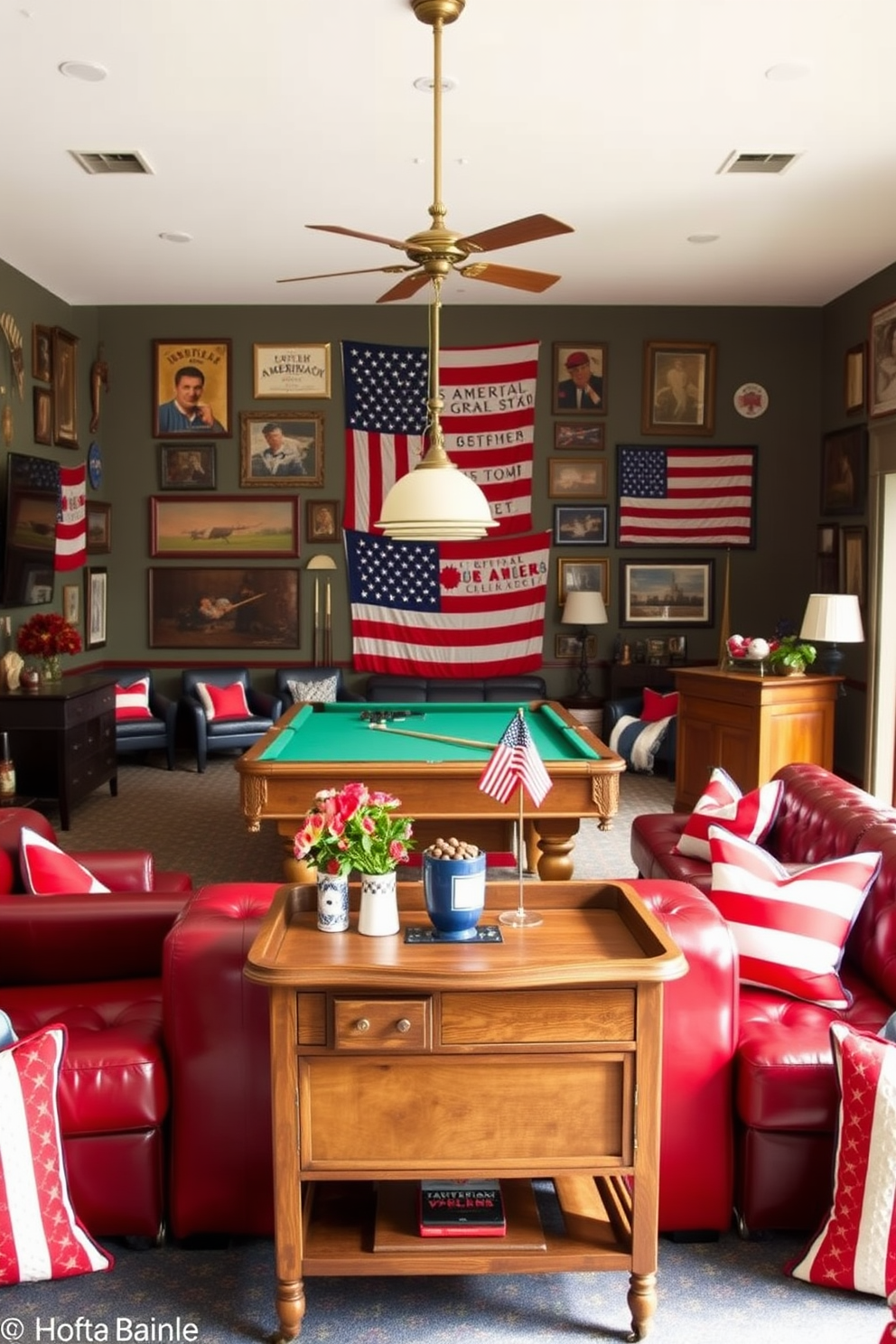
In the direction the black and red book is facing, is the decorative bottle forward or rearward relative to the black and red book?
rearward

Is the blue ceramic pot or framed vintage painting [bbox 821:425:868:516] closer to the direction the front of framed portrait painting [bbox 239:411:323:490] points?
the blue ceramic pot

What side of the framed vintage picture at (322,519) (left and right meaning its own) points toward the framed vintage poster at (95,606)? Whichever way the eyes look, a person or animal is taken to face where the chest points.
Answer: right

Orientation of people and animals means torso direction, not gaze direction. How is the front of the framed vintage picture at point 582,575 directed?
toward the camera

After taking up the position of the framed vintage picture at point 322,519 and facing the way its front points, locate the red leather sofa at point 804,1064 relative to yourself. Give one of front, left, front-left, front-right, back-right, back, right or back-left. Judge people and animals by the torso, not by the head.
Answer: front

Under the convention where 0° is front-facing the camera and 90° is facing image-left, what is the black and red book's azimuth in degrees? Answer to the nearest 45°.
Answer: approximately 0°

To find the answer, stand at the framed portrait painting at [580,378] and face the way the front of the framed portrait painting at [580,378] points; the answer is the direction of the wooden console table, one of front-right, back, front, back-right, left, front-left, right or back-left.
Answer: front

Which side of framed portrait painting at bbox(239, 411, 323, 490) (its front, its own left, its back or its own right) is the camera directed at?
front

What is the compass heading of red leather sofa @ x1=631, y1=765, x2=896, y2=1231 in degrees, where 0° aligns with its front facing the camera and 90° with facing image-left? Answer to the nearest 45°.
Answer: approximately 45°

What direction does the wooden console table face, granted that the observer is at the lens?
facing the viewer

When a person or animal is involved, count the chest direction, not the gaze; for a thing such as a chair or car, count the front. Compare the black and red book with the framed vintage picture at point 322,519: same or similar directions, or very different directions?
same or similar directions

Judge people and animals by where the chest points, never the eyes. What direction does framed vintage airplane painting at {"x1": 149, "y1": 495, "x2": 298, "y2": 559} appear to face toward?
toward the camera

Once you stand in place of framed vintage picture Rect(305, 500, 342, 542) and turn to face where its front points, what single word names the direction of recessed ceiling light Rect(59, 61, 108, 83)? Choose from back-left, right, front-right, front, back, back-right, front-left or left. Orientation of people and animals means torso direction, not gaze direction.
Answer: front

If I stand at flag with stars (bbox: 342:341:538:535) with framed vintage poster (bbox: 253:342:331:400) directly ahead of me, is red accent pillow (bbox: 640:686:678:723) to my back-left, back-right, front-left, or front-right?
back-left
